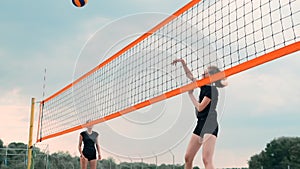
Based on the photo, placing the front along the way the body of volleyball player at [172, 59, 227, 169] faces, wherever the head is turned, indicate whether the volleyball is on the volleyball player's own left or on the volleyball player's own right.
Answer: on the volleyball player's own right

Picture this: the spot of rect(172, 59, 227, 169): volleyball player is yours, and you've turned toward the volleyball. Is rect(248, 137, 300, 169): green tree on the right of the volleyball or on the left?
right

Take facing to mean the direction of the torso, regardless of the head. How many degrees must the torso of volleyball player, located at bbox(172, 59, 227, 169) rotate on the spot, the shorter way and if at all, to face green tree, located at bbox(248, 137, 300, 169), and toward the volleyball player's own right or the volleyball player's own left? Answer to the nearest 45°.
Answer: approximately 90° to the volleyball player's own right

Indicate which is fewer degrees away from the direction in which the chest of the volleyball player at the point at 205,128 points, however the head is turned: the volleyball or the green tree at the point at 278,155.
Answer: the volleyball

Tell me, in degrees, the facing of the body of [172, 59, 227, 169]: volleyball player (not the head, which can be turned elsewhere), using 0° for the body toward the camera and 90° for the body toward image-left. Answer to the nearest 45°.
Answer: approximately 90°
